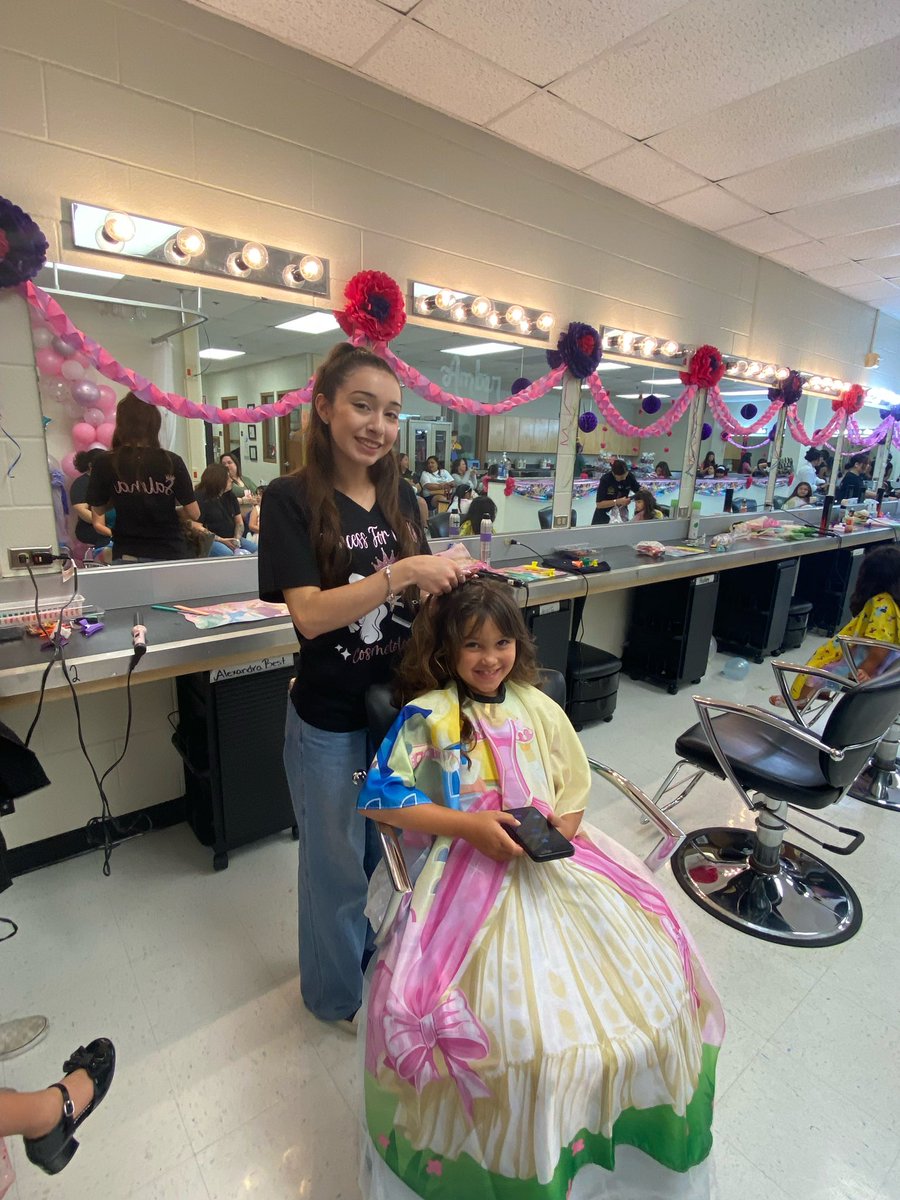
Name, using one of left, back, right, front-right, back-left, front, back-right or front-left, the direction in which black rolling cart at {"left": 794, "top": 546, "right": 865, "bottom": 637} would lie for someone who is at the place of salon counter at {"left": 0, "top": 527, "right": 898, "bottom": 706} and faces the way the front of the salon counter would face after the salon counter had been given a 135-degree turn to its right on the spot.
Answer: back-right

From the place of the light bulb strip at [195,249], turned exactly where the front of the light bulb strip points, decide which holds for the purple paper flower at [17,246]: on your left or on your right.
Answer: on your right

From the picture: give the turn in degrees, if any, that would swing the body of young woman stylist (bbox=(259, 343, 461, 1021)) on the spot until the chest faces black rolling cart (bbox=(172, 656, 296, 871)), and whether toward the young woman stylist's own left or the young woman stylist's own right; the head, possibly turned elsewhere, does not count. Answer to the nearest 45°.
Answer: approximately 180°

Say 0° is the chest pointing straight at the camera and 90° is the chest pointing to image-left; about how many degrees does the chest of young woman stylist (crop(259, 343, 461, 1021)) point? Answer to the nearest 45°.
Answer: approximately 315°

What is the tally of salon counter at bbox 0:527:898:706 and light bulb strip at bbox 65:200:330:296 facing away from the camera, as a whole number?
0

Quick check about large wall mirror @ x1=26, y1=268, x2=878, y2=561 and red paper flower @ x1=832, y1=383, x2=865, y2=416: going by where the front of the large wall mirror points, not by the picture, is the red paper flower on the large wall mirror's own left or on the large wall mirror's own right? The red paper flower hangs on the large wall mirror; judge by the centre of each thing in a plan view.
on the large wall mirror's own left

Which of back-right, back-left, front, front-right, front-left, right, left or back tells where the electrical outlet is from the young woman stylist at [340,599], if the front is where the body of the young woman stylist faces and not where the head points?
back

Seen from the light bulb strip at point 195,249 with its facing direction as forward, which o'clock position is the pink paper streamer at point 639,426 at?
The pink paper streamer is roughly at 10 o'clock from the light bulb strip.
